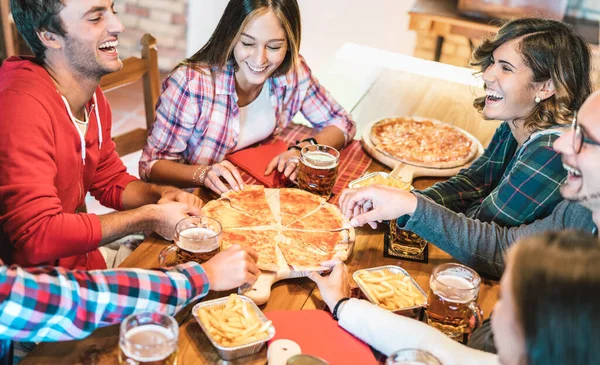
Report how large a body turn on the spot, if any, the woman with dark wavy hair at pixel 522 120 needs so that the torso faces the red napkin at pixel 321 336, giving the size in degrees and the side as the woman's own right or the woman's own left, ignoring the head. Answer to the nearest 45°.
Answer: approximately 90° to the woman's own left

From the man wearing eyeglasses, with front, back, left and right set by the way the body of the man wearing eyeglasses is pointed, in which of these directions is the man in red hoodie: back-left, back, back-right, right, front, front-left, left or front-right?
front

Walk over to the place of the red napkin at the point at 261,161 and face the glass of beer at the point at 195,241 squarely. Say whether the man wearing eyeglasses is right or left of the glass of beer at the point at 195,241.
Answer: left

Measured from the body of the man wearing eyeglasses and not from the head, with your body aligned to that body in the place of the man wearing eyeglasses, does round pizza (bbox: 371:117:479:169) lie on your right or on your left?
on your right

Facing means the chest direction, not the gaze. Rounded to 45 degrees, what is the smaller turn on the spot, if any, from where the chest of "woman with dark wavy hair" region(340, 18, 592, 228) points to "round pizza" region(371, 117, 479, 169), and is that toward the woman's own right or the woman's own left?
approximately 45° to the woman's own right

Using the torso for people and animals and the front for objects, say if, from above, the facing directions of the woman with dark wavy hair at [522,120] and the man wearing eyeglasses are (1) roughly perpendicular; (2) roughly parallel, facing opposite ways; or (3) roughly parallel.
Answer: roughly parallel

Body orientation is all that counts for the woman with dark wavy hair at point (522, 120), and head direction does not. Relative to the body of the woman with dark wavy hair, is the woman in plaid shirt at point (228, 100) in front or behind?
in front

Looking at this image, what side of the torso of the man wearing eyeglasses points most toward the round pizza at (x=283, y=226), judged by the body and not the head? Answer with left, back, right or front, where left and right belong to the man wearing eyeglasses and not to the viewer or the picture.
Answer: front

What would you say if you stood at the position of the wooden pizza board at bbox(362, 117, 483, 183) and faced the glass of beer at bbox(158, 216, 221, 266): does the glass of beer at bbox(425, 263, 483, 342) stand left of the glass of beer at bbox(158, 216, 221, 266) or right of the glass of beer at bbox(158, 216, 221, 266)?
left

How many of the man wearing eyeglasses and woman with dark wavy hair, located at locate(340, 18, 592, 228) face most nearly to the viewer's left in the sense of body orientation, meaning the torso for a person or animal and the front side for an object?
2

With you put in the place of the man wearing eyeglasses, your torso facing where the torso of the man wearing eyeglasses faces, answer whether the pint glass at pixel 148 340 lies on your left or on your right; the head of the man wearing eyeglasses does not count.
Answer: on your left

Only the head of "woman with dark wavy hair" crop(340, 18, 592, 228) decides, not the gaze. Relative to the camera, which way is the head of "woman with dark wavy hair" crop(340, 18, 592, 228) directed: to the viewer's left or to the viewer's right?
to the viewer's left

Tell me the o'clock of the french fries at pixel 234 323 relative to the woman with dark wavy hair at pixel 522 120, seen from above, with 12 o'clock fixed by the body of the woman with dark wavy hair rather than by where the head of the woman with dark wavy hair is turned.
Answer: The french fries is roughly at 10 o'clock from the woman with dark wavy hair.

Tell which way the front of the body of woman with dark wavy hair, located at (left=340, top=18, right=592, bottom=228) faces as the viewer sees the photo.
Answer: to the viewer's left

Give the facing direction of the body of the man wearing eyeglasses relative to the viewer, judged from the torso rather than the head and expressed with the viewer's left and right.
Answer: facing to the left of the viewer

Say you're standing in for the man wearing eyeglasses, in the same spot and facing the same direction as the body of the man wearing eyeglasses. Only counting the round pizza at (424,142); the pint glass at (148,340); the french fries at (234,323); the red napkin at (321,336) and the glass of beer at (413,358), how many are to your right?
1

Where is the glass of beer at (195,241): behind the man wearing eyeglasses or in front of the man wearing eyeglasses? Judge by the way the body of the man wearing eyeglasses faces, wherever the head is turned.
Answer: in front
